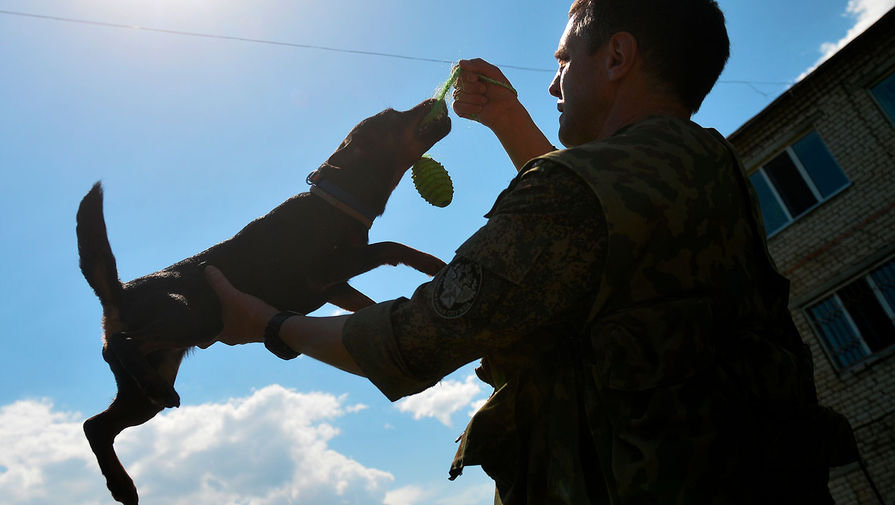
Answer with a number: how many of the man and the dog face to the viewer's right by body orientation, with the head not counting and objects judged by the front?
1

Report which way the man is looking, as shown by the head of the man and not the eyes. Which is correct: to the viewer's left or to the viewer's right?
to the viewer's left

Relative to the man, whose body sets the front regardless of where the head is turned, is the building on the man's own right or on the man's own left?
on the man's own right

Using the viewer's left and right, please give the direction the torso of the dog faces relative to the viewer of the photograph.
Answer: facing to the right of the viewer

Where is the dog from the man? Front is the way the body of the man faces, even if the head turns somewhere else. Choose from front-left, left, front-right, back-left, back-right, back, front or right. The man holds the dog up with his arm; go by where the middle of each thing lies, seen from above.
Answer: front

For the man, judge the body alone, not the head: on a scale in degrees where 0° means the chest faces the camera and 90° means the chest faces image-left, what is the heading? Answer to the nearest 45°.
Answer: approximately 135°
